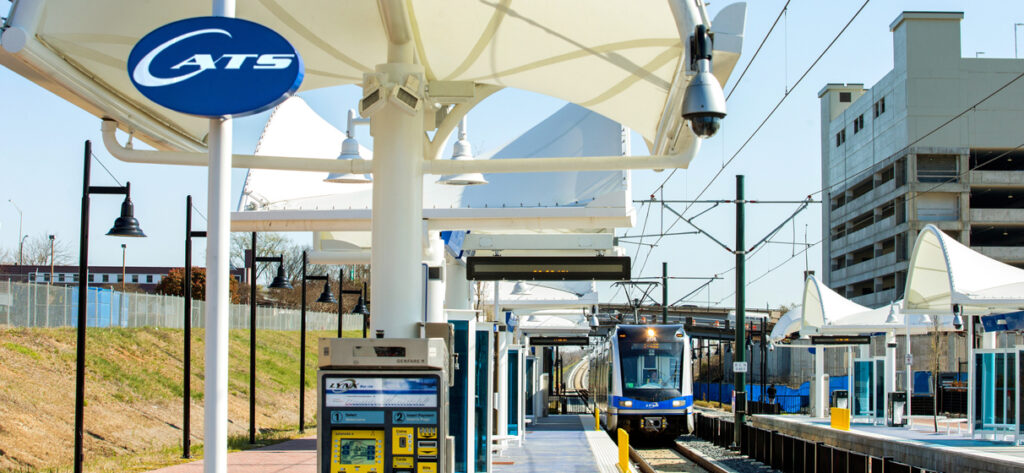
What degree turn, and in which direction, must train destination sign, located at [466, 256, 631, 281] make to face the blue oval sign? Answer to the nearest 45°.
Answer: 0° — it already faces it

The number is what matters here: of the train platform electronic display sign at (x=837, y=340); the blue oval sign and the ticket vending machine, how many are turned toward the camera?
3

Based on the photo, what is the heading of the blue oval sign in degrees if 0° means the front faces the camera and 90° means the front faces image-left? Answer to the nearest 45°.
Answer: approximately 0°

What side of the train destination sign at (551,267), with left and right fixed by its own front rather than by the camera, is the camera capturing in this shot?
front

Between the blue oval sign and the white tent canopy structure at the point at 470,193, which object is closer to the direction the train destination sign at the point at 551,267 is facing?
the blue oval sign

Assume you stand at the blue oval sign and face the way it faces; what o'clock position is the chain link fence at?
The chain link fence is roughly at 6 o'clock from the blue oval sign.

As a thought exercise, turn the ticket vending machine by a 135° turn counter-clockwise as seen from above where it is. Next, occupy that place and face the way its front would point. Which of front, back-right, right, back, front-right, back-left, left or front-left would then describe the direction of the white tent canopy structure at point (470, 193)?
front-left

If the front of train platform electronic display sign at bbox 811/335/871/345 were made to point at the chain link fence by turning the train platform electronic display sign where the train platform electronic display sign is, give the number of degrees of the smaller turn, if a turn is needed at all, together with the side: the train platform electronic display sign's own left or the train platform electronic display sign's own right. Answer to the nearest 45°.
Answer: approximately 90° to the train platform electronic display sign's own right

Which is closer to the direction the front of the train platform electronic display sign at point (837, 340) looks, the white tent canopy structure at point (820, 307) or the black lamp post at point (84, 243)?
the black lamp post

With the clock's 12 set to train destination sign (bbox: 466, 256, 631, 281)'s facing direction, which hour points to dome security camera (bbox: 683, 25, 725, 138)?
The dome security camera is roughly at 12 o'clock from the train destination sign.

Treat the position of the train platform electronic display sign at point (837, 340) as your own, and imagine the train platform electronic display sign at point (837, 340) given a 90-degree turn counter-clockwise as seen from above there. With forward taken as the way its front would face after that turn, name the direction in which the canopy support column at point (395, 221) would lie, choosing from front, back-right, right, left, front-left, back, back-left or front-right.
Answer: right
